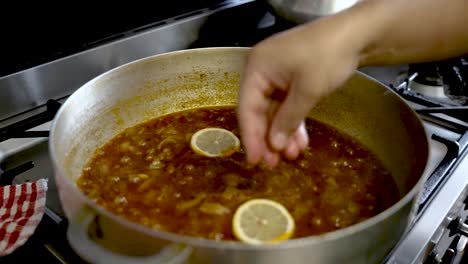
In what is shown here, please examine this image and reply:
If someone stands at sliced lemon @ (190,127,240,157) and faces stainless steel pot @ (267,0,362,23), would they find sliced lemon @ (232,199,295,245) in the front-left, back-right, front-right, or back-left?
back-right

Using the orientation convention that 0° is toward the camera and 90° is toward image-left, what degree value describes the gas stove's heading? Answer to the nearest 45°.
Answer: approximately 315°

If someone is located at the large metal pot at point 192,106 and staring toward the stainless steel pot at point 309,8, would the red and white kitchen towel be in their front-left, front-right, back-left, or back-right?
back-left
